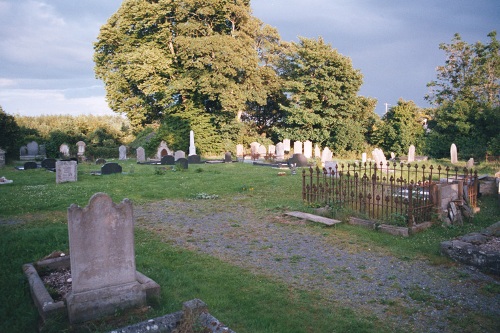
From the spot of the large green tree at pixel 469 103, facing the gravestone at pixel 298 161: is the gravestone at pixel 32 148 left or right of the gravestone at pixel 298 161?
right

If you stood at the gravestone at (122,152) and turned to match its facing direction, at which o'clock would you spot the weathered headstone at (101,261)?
The weathered headstone is roughly at 12 o'clock from the gravestone.

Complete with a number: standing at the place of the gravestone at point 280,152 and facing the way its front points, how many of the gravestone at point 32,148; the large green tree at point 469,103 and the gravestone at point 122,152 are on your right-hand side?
2

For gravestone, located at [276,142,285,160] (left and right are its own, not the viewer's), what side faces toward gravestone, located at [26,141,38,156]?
right

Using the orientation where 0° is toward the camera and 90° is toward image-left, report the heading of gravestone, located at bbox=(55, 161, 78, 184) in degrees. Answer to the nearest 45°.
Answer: approximately 0°

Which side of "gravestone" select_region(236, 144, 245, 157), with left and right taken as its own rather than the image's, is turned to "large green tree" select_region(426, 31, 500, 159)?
left

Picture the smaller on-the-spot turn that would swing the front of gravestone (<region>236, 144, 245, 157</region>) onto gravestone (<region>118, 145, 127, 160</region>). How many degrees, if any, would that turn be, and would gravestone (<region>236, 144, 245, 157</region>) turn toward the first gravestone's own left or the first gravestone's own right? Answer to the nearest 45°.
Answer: approximately 90° to the first gravestone's own right

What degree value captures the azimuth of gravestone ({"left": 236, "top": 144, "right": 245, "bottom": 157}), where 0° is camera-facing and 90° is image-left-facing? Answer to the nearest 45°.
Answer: approximately 0°

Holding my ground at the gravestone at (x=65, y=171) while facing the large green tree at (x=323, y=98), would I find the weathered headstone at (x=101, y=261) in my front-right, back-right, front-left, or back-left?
back-right

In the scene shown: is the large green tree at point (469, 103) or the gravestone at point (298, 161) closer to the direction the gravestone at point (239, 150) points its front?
the gravestone

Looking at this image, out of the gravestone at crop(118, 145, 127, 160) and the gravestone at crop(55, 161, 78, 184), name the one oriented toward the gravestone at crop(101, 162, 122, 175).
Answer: the gravestone at crop(118, 145, 127, 160)

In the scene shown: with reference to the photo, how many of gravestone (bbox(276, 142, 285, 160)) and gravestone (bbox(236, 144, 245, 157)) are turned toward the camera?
2
